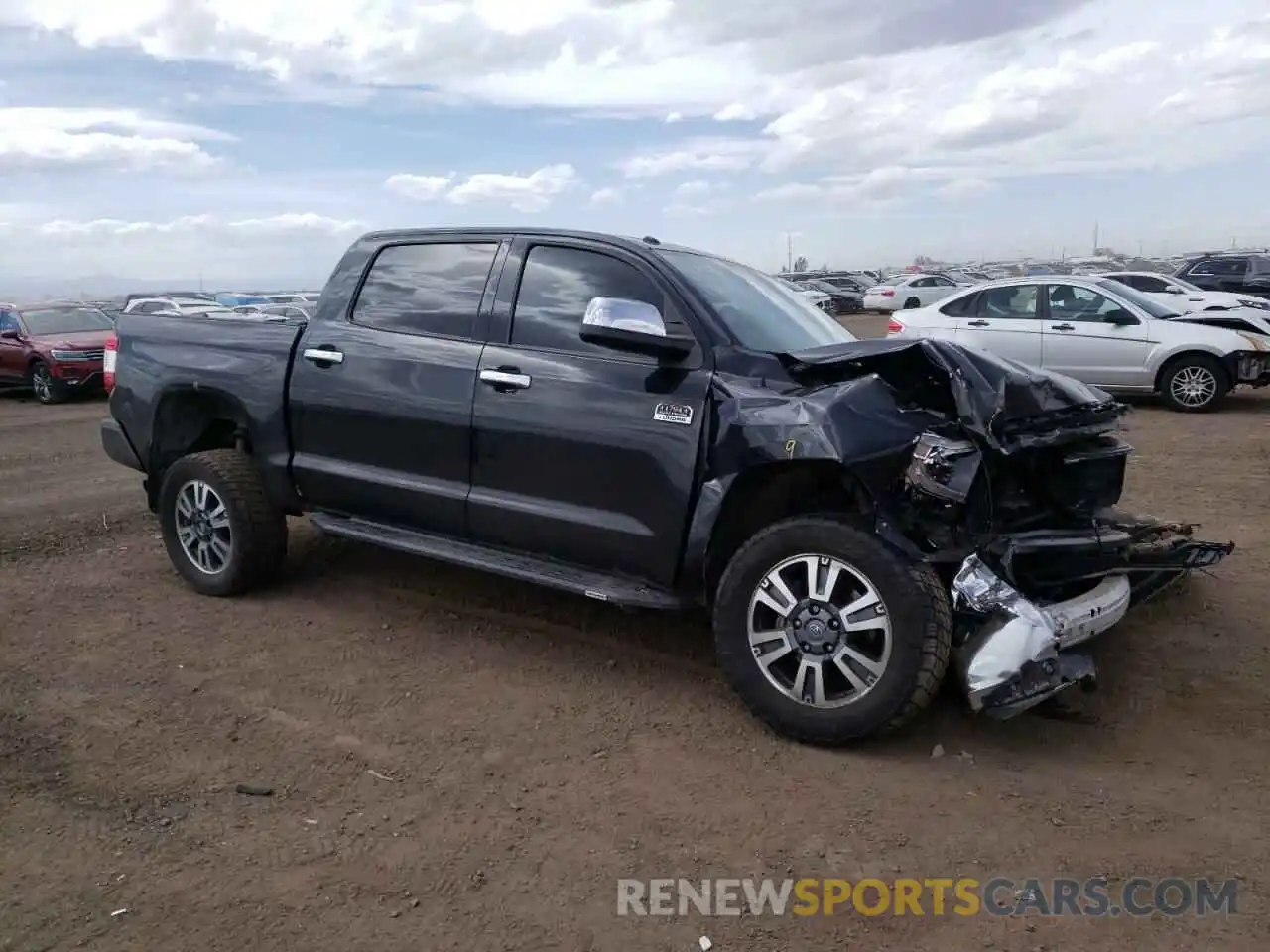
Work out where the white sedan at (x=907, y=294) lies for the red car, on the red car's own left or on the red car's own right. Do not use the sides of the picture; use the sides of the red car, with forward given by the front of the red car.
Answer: on the red car's own left

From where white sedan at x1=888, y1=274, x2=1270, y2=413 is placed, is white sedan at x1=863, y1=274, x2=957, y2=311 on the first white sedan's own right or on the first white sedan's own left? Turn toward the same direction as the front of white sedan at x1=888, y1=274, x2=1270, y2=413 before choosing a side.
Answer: on the first white sedan's own left

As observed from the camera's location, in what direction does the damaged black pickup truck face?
facing the viewer and to the right of the viewer

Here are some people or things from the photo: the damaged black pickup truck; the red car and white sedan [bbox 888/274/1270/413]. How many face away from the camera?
0

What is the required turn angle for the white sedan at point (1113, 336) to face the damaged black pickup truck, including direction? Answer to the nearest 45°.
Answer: approximately 90° to its right

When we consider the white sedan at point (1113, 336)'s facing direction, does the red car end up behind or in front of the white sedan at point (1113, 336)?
behind

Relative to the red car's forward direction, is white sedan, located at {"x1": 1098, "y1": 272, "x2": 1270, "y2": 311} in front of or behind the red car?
in front

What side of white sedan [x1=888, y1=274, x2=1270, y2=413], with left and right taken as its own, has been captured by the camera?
right

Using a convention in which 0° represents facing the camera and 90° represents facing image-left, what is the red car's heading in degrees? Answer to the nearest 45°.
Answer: approximately 315°

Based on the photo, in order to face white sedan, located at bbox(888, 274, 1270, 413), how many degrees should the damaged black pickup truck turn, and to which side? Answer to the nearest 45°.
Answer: approximately 90° to its left
